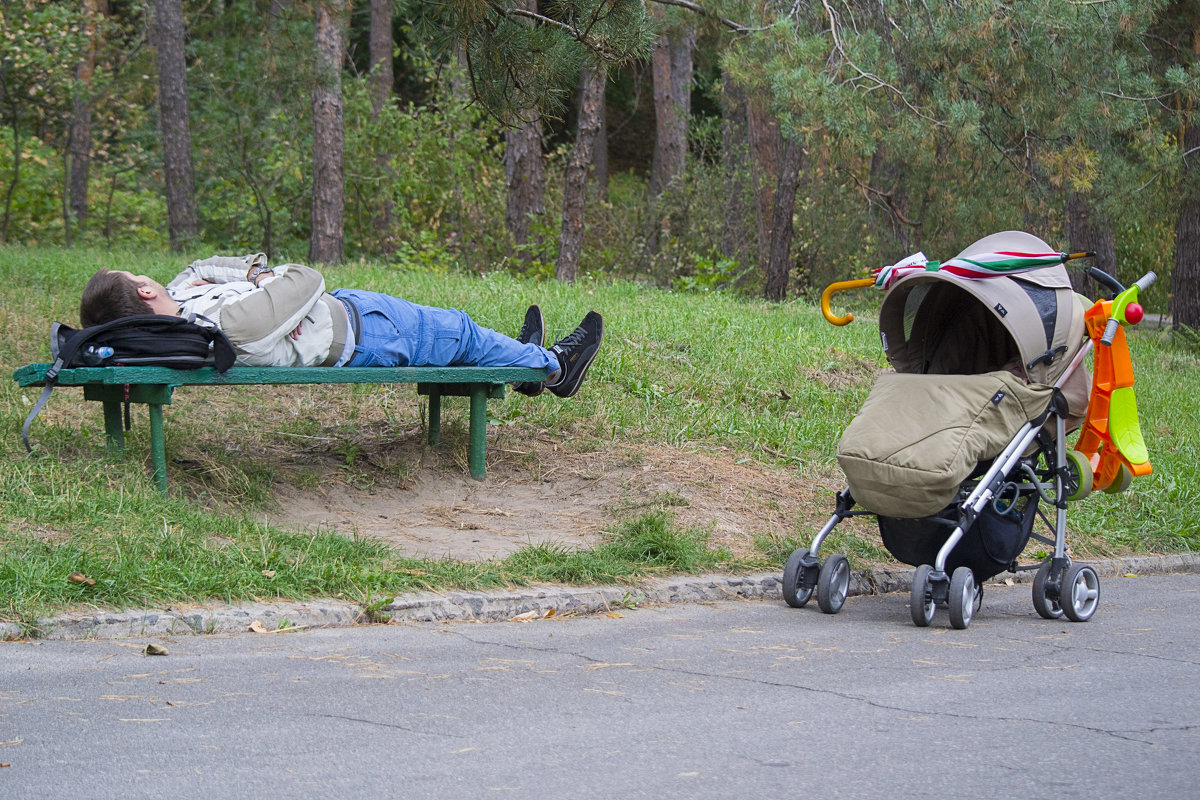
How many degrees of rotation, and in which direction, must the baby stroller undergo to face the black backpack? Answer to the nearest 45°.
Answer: approximately 45° to its right

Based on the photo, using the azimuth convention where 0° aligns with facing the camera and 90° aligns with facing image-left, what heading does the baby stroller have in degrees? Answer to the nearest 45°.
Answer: approximately 45°
